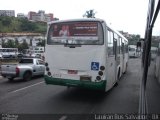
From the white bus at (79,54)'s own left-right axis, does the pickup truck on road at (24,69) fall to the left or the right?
on its left

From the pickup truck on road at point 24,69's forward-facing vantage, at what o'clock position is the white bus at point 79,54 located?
The white bus is roughly at 4 o'clock from the pickup truck on road.

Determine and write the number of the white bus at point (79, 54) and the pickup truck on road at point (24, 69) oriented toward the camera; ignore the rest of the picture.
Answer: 0

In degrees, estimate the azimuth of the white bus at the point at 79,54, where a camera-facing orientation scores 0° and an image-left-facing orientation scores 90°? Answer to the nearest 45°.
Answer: approximately 225°
